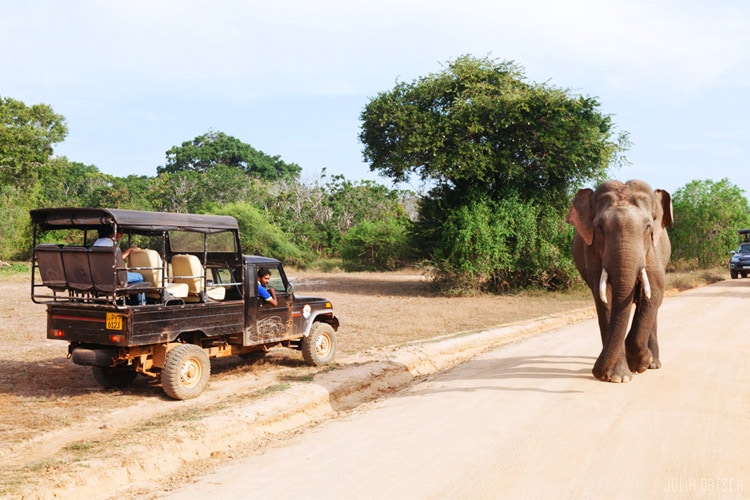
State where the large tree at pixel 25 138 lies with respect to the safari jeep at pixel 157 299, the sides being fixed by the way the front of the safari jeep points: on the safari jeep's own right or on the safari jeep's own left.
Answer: on the safari jeep's own left

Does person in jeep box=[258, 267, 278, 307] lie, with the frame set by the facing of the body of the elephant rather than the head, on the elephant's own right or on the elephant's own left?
on the elephant's own right

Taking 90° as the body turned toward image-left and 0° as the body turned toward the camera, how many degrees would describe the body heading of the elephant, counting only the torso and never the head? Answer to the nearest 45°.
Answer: approximately 0°

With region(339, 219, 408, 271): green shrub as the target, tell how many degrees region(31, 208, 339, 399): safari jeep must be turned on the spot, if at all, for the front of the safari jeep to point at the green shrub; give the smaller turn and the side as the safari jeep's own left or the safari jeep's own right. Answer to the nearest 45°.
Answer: approximately 45° to the safari jeep's own left

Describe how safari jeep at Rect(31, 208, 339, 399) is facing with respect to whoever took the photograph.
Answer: facing away from the viewer and to the right of the viewer

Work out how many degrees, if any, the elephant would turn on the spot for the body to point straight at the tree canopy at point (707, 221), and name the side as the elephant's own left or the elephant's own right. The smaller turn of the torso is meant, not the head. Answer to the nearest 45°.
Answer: approximately 180°

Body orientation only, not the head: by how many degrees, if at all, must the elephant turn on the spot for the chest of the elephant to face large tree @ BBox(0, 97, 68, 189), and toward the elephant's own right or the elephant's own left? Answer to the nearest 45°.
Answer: approximately 135° to the elephant's own right

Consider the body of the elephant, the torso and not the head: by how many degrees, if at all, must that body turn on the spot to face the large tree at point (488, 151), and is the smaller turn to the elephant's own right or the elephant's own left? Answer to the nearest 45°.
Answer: approximately 180°

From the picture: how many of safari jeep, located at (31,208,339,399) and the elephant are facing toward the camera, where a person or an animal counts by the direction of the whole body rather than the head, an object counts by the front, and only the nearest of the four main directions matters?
1

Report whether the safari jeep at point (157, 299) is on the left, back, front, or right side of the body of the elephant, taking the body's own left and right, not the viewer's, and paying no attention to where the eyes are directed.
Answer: right

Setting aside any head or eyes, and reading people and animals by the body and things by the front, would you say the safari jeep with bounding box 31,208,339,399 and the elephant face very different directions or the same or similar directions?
very different directions
